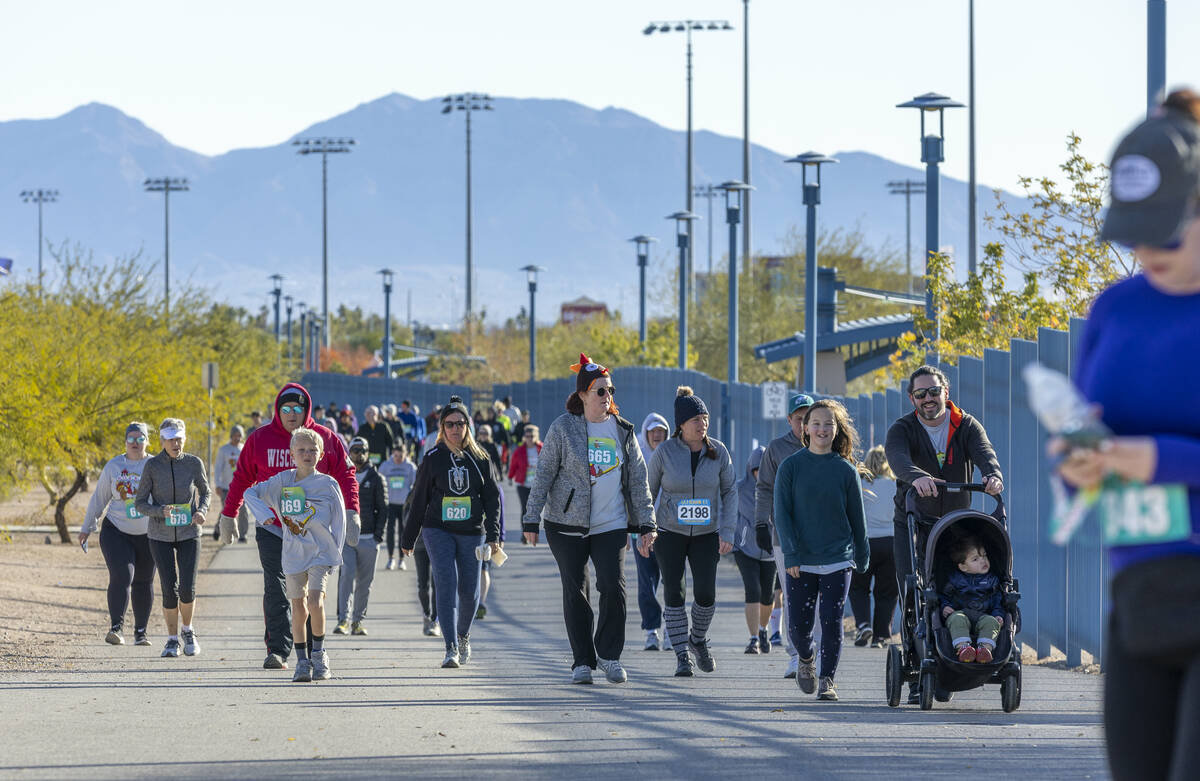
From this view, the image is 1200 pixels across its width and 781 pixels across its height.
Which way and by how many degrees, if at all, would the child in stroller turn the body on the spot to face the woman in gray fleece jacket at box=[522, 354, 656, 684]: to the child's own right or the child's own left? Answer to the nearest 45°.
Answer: approximately 135° to the child's own right

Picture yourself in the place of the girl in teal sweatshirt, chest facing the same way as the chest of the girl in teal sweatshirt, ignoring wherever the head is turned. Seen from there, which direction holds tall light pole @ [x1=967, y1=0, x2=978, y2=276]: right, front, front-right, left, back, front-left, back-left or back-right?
back

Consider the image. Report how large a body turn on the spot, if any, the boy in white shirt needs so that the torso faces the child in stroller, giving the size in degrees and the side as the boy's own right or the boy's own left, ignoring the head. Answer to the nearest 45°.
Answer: approximately 45° to the boy's own left

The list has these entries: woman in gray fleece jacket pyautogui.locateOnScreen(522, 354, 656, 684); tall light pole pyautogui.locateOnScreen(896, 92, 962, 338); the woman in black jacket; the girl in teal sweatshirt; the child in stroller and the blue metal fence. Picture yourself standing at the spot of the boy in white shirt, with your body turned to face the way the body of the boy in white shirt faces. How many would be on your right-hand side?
0

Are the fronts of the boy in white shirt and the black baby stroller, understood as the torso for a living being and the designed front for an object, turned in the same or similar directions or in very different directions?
same or similar directions

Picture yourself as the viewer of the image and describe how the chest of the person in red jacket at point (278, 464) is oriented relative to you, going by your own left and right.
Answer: facing the viewer

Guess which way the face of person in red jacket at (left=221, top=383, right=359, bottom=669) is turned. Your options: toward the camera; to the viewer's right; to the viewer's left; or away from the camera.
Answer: toward the camera

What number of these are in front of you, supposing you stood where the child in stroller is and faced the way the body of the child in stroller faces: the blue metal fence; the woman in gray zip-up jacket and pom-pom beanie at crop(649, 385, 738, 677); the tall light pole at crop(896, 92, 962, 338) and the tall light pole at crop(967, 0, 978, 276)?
0

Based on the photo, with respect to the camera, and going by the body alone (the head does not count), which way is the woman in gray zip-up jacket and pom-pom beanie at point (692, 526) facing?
toward the camera

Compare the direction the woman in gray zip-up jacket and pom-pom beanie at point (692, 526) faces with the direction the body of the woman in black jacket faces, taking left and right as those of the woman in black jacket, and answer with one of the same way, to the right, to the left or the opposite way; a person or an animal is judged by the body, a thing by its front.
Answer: the same way

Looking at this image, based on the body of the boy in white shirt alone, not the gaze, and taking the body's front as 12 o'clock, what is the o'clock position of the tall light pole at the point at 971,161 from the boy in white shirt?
The tall light pole is roughly at 7 o'clock from the boy in white shirt.

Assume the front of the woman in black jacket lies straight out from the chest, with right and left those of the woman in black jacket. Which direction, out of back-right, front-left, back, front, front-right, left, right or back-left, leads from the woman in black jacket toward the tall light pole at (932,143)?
back-left

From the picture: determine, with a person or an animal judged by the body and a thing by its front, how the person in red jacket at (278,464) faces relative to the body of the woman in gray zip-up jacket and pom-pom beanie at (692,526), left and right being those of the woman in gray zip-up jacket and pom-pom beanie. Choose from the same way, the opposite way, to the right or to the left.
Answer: the same way

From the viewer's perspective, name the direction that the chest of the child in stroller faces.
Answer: toward the camera

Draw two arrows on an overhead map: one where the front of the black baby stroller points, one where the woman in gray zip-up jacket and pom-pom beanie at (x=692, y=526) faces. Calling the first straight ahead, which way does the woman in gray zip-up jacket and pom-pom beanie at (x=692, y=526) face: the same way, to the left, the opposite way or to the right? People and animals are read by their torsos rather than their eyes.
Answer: the same way

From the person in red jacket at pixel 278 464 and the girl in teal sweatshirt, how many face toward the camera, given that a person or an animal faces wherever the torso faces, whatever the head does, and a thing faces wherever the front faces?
2

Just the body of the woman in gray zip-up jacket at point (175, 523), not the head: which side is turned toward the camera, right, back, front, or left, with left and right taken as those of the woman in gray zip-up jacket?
front
